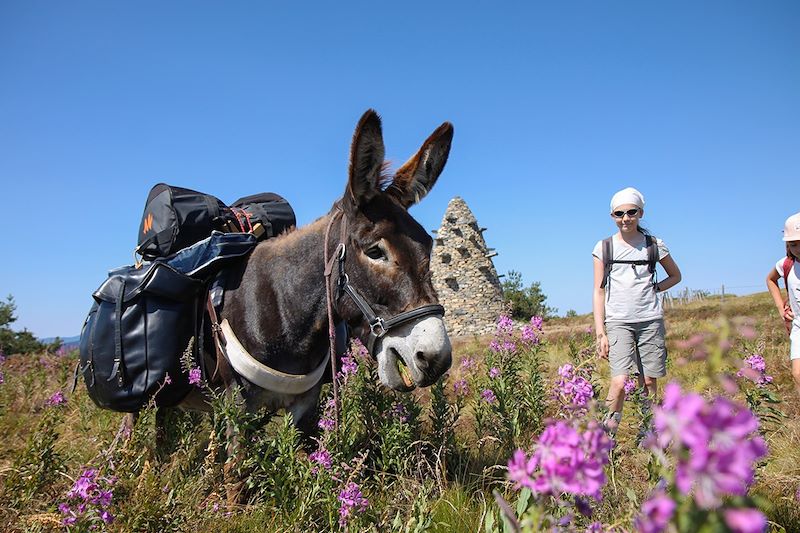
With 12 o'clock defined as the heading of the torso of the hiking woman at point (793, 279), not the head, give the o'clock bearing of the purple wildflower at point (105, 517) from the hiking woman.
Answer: The purple wildflower is roughly at 1 o'clock from the hiking woman.

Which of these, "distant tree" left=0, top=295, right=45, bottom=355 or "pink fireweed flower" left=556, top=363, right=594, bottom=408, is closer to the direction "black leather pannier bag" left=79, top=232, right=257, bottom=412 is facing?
the pink fireweed flower

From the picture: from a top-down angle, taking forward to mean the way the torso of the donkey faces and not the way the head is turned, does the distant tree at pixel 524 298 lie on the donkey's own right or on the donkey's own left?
on the donkey's own left

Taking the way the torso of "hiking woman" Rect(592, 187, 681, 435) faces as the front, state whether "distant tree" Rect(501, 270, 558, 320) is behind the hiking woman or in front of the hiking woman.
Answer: behind

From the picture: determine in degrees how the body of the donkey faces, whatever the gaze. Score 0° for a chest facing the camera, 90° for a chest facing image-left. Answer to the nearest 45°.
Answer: approximately 315°

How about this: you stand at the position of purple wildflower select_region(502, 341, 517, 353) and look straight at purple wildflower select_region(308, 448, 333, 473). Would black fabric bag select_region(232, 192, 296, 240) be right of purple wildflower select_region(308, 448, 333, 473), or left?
right

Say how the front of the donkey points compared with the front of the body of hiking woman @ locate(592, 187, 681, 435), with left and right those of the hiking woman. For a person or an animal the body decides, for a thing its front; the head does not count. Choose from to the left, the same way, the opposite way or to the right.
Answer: to the left

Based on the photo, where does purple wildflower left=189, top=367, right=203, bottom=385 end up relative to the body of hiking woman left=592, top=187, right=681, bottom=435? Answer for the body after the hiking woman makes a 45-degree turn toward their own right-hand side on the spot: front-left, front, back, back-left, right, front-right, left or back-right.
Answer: front

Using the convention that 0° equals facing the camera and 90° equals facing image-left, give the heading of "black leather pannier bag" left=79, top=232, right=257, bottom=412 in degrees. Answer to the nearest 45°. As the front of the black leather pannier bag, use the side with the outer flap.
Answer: approximately 45°

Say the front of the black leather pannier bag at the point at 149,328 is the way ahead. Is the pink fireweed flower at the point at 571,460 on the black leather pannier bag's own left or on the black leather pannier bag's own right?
on the black leather pannier bag's own left

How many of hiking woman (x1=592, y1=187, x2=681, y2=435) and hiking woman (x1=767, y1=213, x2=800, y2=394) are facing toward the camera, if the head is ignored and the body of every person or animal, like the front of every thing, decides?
2

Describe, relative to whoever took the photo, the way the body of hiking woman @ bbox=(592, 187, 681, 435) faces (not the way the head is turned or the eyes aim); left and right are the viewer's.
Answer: facing the viewer
